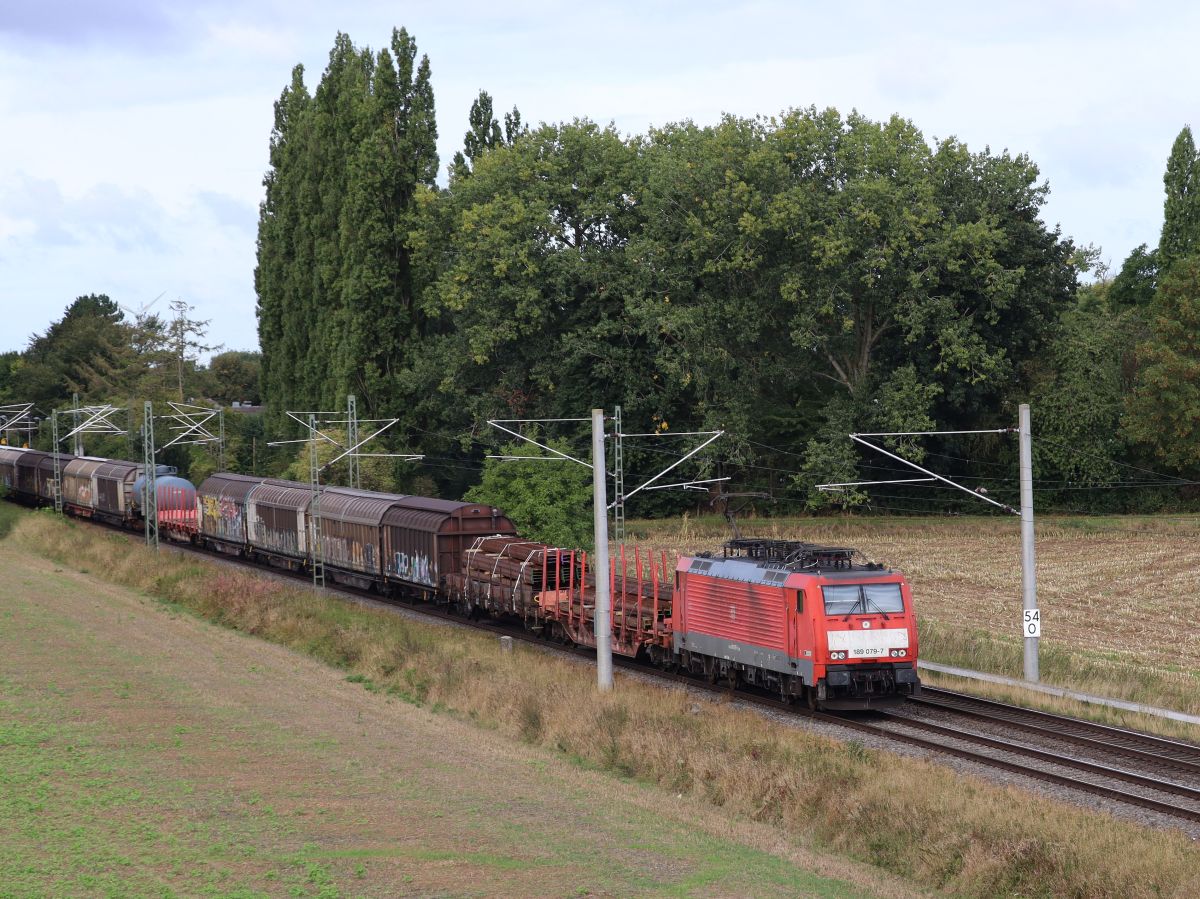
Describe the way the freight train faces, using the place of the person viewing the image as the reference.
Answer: facing the viewer and to the right of the viewer

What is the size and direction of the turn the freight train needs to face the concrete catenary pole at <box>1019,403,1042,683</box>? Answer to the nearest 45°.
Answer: approximately 45° to its left

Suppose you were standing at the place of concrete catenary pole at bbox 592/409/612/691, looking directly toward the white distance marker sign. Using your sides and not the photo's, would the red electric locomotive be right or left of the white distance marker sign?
right

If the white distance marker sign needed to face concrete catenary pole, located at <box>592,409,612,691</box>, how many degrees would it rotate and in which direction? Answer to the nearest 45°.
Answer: approximately 45° to its right

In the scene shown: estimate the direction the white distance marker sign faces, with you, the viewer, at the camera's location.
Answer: facing the viewer

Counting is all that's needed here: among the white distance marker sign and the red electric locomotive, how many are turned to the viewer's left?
0

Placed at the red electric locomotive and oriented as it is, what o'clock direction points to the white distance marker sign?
The white distance marker sign is roughly at 9 o'clock from the red electric locomotive.

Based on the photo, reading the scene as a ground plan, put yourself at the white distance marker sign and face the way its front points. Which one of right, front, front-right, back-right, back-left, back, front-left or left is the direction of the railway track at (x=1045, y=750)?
front

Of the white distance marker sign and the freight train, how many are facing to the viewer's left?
0

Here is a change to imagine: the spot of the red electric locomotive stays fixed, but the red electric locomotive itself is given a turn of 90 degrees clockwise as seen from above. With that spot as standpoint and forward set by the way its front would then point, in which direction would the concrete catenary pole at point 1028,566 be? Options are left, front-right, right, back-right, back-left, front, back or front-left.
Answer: back

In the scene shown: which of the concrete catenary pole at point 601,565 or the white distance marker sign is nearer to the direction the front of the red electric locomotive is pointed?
the white distance marker sign

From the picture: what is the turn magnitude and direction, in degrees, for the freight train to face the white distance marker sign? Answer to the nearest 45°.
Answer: approximately 45° to its left
